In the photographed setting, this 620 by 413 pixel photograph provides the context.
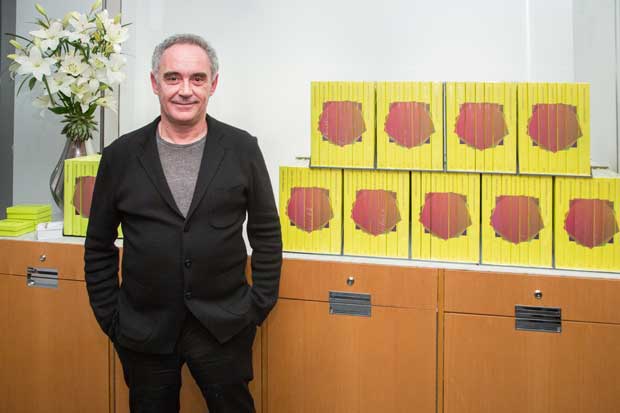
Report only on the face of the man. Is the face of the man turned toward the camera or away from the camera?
toward the camera

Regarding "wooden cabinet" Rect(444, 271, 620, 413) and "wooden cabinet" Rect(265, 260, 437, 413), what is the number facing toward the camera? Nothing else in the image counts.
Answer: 2

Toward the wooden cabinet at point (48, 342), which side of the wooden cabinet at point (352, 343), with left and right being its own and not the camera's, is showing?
right

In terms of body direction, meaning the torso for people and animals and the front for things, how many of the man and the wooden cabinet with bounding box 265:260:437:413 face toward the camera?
2

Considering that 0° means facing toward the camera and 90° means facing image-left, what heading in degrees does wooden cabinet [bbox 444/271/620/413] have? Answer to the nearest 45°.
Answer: approximately 0°

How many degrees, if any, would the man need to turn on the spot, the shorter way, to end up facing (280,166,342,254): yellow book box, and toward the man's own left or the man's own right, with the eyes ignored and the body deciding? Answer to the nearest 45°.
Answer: approximately 90° to the man's own left

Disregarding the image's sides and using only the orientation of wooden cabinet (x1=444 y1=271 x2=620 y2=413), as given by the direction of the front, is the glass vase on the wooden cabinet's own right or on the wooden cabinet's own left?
on the wooden cabinet's own right

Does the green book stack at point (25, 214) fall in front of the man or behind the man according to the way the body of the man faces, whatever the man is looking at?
behind

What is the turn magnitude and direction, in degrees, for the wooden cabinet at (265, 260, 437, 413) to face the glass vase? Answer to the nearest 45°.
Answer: approximately 90° to its right

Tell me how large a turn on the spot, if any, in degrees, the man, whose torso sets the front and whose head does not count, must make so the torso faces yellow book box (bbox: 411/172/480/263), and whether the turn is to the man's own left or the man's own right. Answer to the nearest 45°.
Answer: approximately 90° to the man's own left

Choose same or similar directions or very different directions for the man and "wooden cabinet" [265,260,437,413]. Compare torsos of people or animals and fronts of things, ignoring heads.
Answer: same or similar directions

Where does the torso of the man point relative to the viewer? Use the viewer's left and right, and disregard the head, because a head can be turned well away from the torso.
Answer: facing the viewer

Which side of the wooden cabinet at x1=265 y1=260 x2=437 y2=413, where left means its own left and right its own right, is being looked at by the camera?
front

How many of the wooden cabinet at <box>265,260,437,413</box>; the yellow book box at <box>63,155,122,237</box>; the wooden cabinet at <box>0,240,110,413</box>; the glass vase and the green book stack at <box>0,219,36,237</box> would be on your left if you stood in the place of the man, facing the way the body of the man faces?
1

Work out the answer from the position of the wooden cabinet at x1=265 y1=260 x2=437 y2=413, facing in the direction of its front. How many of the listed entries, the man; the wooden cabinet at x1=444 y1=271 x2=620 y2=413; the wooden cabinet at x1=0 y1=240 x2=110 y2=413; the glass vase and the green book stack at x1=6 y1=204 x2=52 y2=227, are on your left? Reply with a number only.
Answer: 1

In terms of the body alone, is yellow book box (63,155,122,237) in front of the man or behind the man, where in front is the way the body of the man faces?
behind
